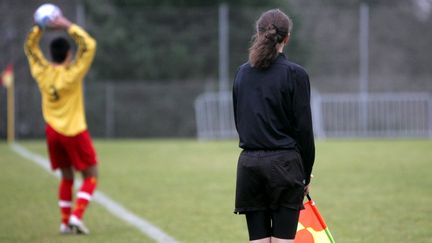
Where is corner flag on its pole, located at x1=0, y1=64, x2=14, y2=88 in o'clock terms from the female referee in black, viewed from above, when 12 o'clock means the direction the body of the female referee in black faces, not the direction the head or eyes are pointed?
The corner flag on its pole is roughly at 11 o'clock from the female referee in black.

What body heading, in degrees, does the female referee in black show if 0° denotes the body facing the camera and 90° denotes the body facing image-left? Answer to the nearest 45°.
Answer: approximately 180°

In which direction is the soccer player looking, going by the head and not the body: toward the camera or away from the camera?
away from the camera

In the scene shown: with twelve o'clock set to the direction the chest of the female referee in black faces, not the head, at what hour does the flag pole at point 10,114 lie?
The flag pole is roughly at 11 o'clock from the female referee in black.

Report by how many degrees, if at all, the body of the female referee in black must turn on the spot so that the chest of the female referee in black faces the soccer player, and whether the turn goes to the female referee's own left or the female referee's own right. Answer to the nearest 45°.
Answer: approximately 45° to the female referee's own left
